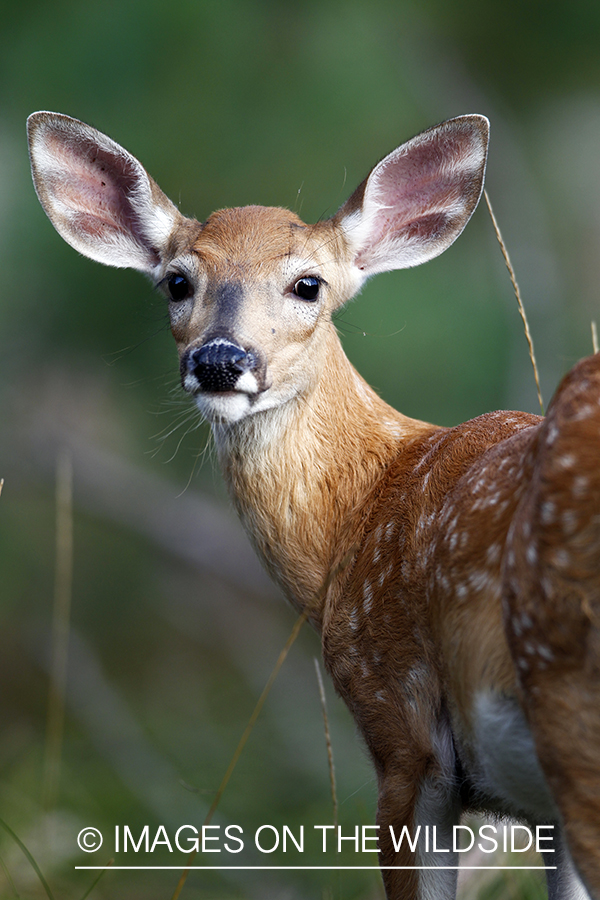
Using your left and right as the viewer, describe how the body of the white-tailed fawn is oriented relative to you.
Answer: facing away from the viewer and to the left of the viewer
